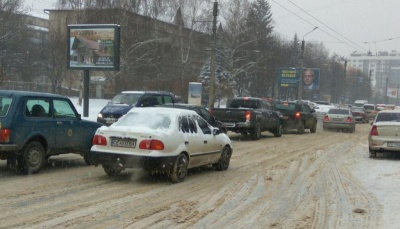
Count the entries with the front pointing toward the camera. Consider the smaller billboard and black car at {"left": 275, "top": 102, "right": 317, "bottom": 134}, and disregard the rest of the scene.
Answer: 1

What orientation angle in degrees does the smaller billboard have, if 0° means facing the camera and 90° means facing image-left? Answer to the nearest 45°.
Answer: approximately 0°

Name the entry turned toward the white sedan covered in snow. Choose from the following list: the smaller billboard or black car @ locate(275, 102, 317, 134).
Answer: the smaller billboard

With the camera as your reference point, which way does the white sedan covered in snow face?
facing away from the viewer and to the right of the viewer

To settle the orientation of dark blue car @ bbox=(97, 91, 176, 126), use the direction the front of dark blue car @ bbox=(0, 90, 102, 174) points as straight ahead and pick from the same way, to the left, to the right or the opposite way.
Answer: the opposite way

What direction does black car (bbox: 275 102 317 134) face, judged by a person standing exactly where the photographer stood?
facing away from the viewer and to the right of the viewer

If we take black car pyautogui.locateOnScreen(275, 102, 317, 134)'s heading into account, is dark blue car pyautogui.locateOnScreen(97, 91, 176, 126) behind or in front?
behind

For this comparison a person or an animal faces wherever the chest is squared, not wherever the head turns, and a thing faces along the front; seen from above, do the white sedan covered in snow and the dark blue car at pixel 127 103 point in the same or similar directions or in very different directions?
very different directions

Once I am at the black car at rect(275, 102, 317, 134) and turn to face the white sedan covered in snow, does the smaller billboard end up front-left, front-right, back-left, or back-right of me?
back-right

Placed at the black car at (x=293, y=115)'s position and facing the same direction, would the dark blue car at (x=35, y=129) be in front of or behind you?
behind
